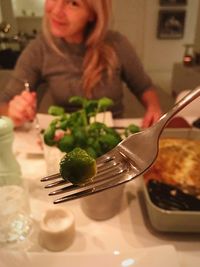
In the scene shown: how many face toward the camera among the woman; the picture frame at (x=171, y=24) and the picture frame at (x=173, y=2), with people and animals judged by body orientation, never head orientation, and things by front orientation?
3

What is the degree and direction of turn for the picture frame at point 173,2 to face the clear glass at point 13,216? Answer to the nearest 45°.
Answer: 0° — it already faces it

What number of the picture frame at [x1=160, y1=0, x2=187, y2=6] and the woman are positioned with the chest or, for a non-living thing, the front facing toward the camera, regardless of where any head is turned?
2

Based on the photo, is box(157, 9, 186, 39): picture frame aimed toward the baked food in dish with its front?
yes

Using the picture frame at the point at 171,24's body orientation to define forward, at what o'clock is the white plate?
The white plate is roughly at 12 o'clock from the picture frame.

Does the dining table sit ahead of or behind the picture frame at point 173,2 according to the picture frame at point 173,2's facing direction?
ahead

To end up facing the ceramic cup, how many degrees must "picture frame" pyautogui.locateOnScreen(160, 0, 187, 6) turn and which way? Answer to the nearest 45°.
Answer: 0° — it already faces it

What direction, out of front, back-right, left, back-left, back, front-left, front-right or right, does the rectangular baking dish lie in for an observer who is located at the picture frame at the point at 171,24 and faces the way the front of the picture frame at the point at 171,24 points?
front

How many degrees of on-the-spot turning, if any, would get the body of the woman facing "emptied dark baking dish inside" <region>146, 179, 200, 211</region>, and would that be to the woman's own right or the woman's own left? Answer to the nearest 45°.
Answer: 0° — they already face it

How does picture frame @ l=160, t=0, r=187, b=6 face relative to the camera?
toward the camera

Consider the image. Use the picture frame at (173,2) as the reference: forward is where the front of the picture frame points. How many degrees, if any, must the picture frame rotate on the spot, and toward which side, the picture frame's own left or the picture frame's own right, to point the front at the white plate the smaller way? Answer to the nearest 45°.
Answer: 0° — it already faces it

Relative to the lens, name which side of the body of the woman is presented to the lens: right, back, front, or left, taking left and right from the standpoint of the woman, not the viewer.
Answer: front

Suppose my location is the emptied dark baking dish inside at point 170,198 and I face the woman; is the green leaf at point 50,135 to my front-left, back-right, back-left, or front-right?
front-left

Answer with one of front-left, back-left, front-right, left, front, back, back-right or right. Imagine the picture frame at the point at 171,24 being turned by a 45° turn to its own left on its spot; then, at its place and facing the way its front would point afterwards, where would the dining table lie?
front-right
